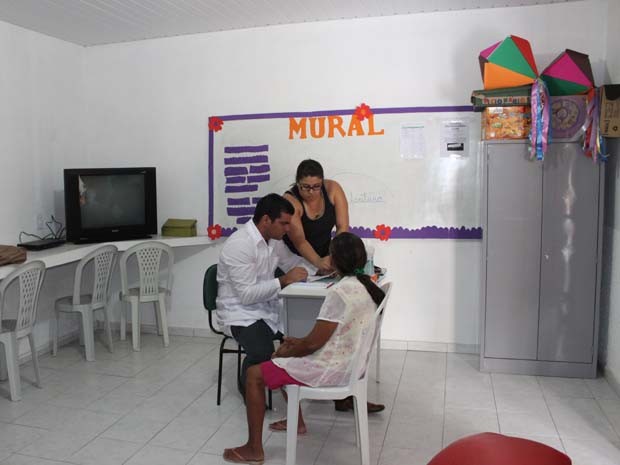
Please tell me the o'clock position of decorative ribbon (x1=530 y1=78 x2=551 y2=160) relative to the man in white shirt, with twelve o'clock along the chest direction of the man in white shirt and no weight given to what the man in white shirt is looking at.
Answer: The decorative ribbon is roughly at 10 o'clock from the man in white shirt.

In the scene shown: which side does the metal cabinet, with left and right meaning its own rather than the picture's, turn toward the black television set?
right

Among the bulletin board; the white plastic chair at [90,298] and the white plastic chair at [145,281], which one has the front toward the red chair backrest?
the bulletin board

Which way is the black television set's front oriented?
toward the camera

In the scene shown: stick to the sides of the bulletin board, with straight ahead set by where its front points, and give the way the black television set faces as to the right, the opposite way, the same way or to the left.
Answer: the same way

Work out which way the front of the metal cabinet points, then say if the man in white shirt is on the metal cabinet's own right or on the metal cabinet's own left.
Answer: on the metal cabinet's own right

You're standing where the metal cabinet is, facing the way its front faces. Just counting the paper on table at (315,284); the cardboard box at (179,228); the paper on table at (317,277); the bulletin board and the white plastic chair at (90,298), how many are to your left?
0

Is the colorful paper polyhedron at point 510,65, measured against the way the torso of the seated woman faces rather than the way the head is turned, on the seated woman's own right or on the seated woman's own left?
on the seated woman's own right

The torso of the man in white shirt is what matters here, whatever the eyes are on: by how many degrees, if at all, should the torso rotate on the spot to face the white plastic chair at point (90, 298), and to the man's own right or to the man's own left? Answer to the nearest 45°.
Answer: approximately 180°

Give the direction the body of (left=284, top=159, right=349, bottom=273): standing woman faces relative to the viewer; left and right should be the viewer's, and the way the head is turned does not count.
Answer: facing the viewer

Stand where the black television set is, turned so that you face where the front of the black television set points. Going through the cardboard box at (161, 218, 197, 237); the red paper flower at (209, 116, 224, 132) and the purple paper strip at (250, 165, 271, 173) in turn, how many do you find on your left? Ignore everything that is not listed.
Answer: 3

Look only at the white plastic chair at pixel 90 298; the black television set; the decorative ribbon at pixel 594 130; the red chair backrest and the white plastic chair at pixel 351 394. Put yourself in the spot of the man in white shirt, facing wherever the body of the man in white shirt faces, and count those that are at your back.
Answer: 2

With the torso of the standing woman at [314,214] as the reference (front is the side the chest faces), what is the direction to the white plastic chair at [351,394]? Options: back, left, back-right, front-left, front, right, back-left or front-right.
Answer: front
